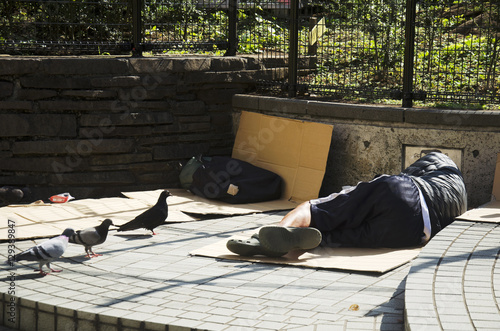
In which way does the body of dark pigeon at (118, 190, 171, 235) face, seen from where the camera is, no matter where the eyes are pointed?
to the viewer's right

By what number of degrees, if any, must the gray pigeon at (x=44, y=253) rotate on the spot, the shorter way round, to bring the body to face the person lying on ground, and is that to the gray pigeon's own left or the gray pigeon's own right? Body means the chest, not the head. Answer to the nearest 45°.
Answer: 0° — it already faces them

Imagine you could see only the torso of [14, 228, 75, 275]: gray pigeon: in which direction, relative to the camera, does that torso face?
to the viewer's right

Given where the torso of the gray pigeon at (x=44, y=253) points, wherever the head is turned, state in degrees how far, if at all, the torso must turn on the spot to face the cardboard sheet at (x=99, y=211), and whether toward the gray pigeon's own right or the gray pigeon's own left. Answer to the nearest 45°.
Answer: approximately 90° to the gray pigeon's own left

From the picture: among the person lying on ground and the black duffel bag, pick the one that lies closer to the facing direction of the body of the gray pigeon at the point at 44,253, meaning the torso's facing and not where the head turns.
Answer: the person lying on ground
